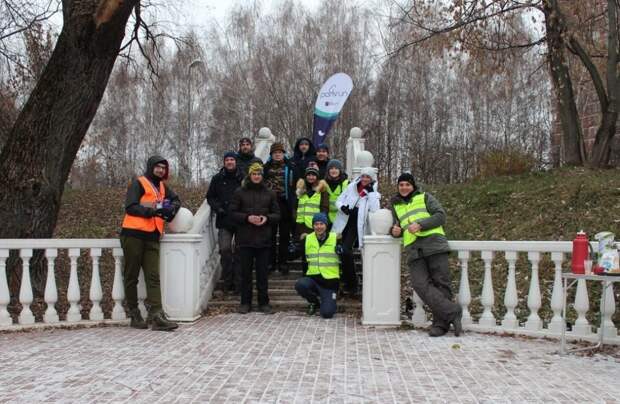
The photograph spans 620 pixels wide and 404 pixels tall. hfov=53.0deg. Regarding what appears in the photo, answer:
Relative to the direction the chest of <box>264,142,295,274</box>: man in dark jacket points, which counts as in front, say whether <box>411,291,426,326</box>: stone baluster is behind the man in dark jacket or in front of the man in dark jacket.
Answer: in front

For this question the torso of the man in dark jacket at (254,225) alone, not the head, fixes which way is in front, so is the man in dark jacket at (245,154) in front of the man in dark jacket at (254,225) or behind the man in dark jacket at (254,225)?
behind

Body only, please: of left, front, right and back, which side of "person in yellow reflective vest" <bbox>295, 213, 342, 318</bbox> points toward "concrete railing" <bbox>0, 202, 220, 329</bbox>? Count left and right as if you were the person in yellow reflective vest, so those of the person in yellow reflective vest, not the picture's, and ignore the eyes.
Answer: right

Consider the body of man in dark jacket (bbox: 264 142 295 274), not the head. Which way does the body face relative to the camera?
toward the camera

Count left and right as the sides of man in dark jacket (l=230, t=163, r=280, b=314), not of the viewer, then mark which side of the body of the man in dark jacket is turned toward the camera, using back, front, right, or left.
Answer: front

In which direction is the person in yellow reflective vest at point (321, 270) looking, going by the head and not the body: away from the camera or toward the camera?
toward the camera

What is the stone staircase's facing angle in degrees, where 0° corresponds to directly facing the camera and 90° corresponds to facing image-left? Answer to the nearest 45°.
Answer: approximately 0°

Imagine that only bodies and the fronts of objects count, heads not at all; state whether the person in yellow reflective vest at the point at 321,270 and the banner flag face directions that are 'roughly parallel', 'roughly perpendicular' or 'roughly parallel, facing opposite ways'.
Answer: roughly parallel

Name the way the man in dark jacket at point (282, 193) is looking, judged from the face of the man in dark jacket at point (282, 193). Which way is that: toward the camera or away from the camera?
toward the camera

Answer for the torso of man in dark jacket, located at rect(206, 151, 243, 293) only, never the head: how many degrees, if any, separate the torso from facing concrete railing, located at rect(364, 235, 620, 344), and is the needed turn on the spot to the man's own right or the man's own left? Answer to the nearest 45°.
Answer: approximately 45° to the man's own left

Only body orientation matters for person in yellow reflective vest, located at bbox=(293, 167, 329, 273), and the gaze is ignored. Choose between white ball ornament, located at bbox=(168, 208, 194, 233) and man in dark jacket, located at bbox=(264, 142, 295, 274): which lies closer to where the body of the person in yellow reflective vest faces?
the white ball ornament

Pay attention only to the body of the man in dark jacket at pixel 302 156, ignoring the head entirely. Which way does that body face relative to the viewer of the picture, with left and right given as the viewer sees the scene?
facing the viewer

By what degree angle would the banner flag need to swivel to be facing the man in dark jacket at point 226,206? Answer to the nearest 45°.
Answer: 0° — it already faces them

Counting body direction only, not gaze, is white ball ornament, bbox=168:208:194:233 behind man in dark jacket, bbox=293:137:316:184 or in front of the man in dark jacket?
in front

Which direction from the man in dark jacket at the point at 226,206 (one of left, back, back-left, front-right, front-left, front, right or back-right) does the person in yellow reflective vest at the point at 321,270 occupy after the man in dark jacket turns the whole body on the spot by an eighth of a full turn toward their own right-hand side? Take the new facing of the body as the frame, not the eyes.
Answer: left

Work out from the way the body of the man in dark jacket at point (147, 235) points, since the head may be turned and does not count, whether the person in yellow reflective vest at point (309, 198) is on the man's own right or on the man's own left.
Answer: on the man's own left

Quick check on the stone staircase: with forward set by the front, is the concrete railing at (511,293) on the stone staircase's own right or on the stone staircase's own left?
on the stone staircase's own left

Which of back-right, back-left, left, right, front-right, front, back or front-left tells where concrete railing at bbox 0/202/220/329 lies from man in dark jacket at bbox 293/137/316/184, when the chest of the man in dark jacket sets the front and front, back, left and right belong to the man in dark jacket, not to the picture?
front-right

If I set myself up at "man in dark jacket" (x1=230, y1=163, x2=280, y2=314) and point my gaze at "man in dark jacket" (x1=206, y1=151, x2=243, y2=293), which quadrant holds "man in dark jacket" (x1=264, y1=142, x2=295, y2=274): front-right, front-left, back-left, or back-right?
front-right
